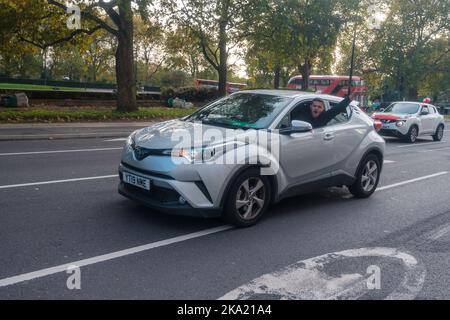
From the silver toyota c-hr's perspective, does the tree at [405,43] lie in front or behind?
behind

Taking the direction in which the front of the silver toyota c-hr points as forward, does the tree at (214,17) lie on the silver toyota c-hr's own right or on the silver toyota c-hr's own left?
on the silver toyota c-hr's own right

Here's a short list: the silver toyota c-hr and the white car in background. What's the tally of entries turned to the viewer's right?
0

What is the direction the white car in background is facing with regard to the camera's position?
facing the viewer and to the left of the viewer

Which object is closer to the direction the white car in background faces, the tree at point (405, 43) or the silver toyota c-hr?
the silver toyota c-hr

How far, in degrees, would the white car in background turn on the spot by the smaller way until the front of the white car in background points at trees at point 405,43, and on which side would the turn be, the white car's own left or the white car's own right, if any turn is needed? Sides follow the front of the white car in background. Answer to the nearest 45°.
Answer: approximately 135° to the white car's own right

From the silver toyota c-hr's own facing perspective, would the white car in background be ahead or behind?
behind
